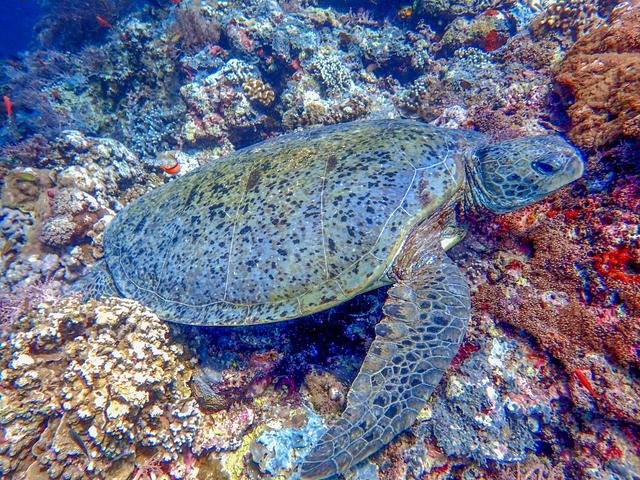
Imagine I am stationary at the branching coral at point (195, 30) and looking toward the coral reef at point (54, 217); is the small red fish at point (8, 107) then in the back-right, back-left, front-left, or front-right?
front-right

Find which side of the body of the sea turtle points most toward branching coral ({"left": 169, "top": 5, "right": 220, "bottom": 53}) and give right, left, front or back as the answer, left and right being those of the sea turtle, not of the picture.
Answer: left

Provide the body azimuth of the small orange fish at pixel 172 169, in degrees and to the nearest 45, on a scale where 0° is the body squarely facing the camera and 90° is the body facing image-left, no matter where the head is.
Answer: approximately 90°

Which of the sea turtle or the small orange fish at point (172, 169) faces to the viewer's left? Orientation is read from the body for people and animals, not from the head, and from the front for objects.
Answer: the small orange fish

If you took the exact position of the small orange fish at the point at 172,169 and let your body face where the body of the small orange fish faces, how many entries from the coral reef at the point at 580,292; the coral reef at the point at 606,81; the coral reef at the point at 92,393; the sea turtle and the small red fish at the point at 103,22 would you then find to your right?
1

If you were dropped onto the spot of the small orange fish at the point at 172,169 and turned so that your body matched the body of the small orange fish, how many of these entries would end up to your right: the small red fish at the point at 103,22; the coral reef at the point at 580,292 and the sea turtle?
1

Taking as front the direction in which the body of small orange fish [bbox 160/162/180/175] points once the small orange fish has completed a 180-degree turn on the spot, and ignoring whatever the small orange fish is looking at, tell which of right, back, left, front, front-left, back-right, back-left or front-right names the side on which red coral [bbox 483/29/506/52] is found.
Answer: front

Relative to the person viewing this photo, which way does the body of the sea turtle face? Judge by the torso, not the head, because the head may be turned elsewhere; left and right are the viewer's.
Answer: facing to the right of the viewer

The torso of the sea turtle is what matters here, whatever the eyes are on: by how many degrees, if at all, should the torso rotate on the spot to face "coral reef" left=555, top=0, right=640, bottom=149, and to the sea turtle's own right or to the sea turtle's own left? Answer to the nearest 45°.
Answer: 0° — it already faces it

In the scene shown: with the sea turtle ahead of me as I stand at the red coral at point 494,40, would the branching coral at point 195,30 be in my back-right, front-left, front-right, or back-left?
front-right

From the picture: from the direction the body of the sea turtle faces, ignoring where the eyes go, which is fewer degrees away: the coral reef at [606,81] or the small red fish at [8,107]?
the coral reef

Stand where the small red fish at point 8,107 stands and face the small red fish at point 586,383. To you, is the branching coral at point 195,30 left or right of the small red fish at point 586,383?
left
